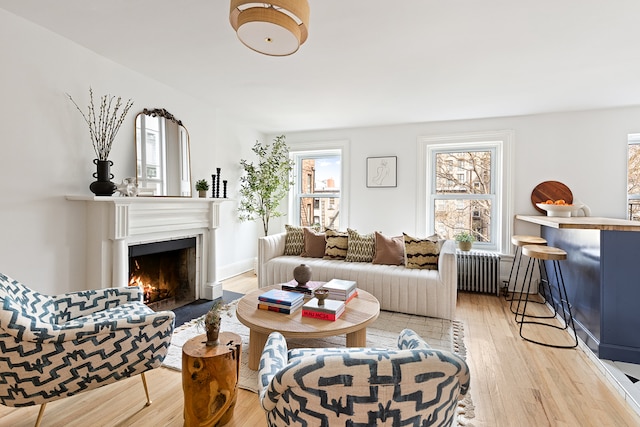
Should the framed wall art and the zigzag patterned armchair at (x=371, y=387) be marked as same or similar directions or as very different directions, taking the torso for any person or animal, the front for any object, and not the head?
very different directions

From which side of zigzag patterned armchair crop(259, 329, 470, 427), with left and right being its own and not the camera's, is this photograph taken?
back

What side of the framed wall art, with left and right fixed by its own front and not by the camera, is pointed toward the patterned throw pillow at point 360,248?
front

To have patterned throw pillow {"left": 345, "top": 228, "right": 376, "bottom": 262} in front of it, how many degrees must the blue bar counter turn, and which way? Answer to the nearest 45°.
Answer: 0° — it already faces it

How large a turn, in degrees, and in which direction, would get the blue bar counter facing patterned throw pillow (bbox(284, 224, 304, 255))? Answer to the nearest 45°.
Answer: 0° — it already faces it

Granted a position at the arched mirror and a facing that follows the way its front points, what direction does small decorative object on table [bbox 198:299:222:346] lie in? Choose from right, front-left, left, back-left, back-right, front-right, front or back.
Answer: front-right

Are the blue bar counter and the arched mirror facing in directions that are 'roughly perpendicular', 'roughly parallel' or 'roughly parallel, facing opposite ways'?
roughly parallel, facing opposite ways

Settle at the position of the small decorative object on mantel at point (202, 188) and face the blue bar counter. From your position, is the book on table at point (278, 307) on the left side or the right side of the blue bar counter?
right

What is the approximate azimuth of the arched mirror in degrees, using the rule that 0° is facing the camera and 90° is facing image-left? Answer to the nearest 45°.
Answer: approximately 315°

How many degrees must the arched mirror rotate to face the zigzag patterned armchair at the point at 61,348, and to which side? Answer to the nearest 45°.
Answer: approximately 45° to its right

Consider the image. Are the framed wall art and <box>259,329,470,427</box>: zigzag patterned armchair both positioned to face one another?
yes

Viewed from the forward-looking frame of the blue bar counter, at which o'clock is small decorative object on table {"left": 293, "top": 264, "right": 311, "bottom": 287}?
The small decorative object on table is roughly at 11 o'clock from the blue bar counter.

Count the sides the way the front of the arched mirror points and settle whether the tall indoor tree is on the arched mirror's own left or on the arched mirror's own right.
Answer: on the arched mirror's own left

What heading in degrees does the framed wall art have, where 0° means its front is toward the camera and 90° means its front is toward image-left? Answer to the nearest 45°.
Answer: approximately 0°

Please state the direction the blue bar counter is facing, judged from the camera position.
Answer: facing to the left of the viewer

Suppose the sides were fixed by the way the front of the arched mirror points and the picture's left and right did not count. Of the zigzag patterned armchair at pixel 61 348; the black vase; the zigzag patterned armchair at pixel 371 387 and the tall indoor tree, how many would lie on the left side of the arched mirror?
1

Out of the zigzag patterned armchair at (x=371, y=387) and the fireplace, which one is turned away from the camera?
the zigzag patterned armchair

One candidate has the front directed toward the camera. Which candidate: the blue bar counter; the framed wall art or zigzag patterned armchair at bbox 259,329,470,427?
the framed wall art

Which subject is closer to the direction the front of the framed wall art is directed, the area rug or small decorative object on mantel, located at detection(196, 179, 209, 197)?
the area rug

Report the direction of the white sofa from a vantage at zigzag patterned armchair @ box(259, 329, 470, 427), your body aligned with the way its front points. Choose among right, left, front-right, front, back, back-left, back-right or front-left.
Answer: front

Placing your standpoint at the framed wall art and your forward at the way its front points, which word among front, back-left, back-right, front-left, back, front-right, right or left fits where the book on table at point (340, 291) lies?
front

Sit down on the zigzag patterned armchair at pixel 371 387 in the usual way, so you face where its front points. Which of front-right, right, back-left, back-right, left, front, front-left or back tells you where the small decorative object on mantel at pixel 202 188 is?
front-left

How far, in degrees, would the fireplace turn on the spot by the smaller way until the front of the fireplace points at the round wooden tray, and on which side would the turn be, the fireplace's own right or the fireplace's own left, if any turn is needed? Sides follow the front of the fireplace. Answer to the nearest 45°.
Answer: approximately 45° to the fireplace's own left

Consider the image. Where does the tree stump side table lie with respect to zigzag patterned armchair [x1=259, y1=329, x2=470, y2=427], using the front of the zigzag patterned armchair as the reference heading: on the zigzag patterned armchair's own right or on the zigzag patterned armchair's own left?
on the zigzag patterned armchair's own left

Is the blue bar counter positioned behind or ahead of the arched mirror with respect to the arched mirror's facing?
ahead

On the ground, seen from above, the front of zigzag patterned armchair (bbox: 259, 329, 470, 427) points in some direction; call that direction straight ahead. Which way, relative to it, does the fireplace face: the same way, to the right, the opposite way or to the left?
to the right

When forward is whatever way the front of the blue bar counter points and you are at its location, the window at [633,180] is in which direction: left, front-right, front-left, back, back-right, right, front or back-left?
right

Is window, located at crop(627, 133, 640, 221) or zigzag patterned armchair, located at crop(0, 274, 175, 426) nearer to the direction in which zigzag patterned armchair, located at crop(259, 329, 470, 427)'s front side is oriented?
the window
